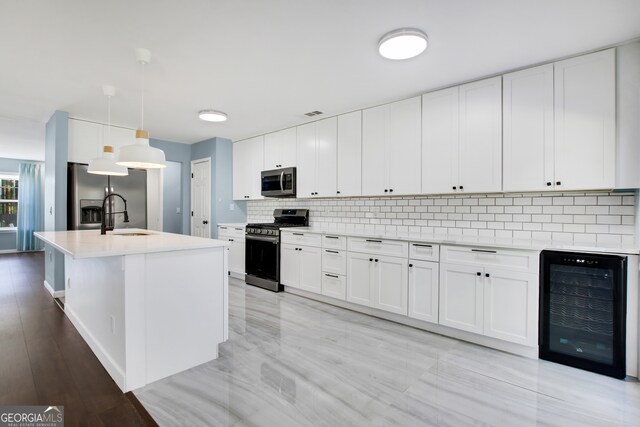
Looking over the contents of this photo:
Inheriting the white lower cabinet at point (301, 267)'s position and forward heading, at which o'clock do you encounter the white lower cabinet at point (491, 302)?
the white lower cabinet at point (491, 302) is roughly at 9 o'clock from the white lower cabinet at point (301, 267).

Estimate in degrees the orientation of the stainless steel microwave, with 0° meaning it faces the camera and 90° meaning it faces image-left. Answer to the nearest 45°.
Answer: approximately 45°

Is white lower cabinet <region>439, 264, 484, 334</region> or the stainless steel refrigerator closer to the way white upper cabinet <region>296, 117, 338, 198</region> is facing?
the stainless steel refrigerator

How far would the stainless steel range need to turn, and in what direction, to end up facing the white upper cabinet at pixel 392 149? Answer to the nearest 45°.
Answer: approximately 90° to its left

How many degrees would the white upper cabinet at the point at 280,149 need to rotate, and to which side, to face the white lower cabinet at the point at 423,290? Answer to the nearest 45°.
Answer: approximately 90° to its left

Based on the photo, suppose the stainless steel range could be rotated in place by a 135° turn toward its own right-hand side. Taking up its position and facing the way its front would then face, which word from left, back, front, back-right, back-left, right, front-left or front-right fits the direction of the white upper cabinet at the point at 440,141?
back-right

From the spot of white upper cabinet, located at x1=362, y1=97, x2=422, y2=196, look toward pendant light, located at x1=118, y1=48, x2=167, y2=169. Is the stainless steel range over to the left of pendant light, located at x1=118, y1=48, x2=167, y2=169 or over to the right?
right

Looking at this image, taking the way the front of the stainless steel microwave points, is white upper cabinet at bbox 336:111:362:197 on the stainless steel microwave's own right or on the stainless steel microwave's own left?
on the stainless steel microwave's own left

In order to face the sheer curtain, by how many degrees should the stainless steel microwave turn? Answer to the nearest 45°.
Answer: approximately 90° to its right
